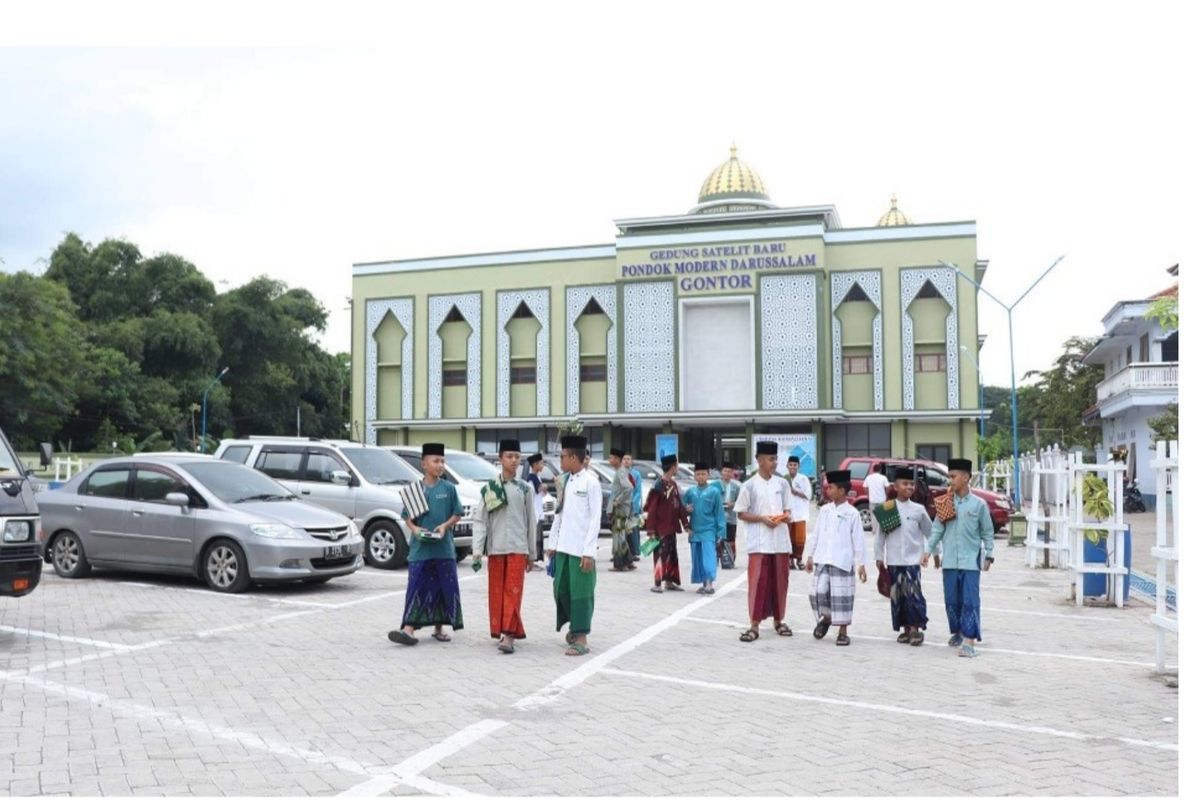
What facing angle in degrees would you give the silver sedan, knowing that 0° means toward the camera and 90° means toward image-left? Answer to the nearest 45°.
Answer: approximately 315°

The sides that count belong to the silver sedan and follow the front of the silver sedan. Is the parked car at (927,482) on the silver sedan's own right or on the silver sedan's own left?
on the silver sedan's own left

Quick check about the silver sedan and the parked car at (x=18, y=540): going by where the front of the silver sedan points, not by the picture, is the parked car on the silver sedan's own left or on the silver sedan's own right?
on the silver sedan's own right

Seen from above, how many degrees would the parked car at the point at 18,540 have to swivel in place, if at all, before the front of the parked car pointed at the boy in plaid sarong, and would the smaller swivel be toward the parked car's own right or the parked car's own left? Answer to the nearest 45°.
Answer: approximately 45° to the parked car's own left

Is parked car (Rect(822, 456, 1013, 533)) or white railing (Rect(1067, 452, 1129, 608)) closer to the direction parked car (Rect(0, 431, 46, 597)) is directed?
the white railing

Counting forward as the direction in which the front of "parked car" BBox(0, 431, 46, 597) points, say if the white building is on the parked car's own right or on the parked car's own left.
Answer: on the parked car's own left

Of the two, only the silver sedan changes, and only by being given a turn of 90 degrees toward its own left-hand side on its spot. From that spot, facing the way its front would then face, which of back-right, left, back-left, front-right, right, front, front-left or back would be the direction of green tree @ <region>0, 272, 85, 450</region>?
front-left

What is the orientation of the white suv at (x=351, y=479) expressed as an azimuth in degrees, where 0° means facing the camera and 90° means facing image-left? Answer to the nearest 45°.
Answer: approximately 315°

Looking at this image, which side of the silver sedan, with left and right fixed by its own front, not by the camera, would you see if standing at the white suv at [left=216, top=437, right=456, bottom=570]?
left
